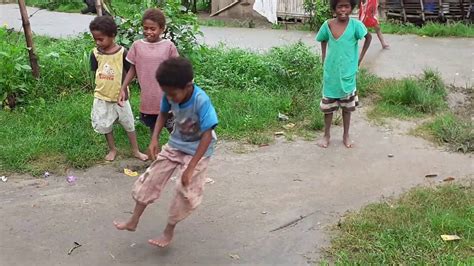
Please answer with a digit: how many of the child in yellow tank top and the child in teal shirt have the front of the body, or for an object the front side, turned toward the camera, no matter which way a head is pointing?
2

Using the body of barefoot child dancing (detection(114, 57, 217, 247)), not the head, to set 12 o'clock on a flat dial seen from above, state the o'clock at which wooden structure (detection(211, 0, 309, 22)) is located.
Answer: The wooden structure is roughly at 5 o'clock from the barefoot child dancing.

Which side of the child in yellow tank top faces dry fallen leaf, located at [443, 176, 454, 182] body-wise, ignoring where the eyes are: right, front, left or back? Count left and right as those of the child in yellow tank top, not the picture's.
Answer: left

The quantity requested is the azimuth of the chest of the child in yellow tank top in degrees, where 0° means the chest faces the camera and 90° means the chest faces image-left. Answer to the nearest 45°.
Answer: approximately 0°

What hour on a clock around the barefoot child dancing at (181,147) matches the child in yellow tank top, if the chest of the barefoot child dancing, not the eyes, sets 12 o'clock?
The child in yellow tank top is roughly at 4 o'clock from the barefoot child dancing.

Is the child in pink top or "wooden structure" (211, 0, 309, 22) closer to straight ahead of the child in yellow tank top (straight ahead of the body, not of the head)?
the child in pink top

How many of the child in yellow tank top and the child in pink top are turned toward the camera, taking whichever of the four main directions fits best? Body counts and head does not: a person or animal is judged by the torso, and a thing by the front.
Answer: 2

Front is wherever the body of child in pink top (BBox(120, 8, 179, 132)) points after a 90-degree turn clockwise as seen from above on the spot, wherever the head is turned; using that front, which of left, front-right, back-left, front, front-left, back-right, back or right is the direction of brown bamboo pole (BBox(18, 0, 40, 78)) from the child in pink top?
front-right

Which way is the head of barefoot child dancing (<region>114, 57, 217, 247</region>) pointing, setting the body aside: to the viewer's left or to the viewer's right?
to the viewer's left
